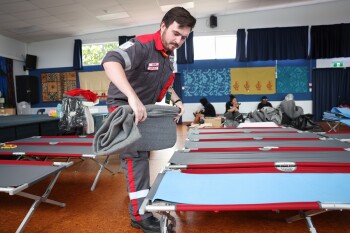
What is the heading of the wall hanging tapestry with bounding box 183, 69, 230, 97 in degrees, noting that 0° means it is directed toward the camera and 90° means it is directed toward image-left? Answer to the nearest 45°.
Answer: approximately 0°

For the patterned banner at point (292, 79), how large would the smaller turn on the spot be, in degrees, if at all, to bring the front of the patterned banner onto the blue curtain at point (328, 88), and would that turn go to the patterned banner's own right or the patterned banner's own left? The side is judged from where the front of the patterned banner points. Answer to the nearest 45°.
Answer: approximately 90° to the patterned banner's own left

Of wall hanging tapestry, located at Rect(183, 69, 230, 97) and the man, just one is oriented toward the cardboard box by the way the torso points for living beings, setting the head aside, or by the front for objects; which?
the wall hanging tapestry

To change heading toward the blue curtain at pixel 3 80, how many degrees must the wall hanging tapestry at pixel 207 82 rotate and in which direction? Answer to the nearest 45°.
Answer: approximately 90° to its right

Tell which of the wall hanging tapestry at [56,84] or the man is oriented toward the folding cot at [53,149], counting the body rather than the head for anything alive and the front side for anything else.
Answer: the wall hanging tapestry

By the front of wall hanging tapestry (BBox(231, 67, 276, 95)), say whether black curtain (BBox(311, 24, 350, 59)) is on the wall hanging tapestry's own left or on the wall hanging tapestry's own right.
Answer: on the wall hanging tapestry's own left

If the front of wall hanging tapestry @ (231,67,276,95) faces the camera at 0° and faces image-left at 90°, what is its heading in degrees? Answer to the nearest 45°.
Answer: approximately 0°

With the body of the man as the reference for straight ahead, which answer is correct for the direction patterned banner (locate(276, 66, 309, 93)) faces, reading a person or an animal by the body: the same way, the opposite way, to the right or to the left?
to the right

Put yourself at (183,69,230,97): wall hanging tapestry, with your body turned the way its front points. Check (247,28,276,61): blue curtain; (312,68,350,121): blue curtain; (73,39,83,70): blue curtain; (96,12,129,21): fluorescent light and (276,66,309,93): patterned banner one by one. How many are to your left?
3

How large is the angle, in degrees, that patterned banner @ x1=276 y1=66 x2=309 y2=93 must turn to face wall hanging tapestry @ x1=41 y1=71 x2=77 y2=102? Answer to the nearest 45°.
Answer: approximately 90° to its right

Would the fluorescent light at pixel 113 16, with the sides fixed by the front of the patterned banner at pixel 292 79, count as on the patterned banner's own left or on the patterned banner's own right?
on the patterned banner's own right
